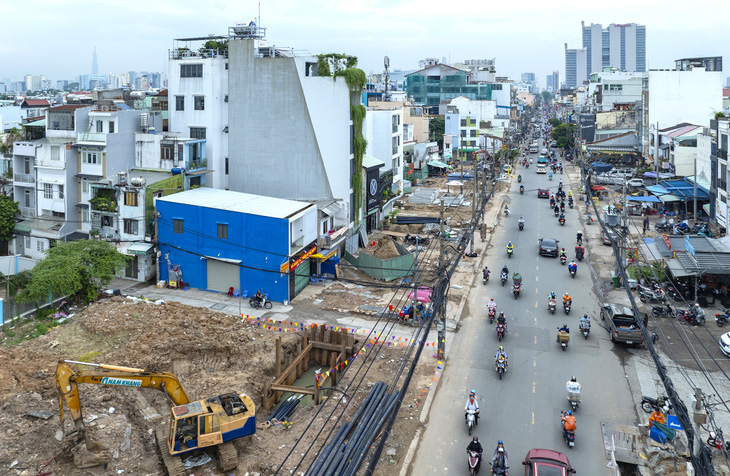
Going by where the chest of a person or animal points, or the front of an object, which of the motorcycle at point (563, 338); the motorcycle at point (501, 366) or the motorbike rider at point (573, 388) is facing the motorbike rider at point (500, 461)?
the motorcycle at point (501, 366)

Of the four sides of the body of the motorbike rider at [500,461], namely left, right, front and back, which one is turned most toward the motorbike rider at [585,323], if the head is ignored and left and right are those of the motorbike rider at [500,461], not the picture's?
back

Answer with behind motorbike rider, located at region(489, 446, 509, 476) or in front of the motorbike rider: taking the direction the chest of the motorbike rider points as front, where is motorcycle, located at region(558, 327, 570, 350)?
behind

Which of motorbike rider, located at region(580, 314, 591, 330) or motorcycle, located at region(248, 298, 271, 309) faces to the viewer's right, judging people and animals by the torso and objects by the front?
the motorcycle

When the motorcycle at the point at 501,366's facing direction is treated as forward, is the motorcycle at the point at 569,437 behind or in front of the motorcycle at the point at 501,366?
in front

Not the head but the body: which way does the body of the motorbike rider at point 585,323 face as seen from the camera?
away from the camera

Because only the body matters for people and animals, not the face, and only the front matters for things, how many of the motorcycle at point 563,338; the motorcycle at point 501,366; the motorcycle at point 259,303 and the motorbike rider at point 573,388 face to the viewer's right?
1

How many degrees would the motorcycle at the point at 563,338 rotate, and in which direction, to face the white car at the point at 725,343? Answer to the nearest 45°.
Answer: approximately 90° to its right

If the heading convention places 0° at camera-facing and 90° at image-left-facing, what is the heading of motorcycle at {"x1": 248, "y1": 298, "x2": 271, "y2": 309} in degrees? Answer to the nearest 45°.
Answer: approximately 270°

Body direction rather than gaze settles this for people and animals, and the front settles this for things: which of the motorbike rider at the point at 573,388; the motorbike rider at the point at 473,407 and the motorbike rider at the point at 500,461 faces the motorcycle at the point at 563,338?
the motorbike rider at the point at 573,388

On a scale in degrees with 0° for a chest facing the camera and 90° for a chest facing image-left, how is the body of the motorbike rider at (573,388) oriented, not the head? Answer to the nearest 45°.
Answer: approximately 180°

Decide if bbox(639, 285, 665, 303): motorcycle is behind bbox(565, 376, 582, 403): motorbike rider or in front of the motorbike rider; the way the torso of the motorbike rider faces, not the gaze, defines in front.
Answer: in front
